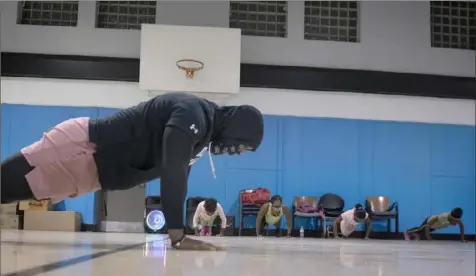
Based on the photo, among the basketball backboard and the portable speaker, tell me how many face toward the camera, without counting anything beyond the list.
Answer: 2

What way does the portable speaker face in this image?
toward the camera

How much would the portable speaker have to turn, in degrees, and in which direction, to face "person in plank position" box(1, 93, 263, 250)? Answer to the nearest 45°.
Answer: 0° — it already faces them

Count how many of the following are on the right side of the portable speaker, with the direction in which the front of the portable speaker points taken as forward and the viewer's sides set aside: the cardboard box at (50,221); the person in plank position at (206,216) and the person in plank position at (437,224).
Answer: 1

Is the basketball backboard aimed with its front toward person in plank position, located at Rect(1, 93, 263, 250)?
yes

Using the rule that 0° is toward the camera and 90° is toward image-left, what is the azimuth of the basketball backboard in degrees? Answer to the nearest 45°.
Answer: approximately 0°

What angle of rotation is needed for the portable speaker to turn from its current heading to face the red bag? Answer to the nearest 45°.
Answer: approximately 90° to its left

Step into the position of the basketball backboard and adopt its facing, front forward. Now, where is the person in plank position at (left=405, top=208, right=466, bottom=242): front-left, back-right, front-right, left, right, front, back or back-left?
left

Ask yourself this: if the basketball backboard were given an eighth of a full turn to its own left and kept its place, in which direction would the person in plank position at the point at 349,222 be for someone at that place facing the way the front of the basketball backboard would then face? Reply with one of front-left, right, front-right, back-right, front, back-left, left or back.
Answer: front-left
